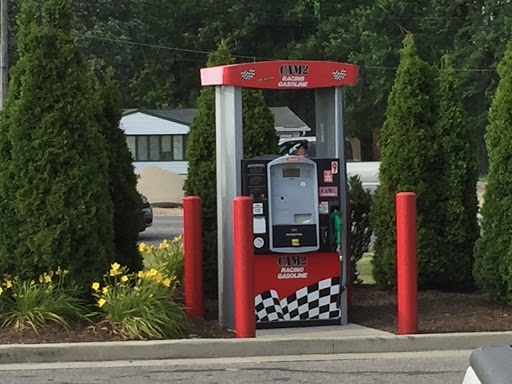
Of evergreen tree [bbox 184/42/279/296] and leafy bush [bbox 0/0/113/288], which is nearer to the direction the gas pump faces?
the leafy bush

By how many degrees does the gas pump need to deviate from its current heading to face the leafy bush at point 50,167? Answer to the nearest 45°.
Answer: approximately 90° to its right

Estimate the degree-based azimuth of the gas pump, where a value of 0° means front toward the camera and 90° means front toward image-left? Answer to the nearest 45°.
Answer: approximately 0°

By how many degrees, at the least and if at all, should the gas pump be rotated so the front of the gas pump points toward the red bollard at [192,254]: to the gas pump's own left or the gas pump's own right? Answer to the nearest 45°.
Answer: approximately 90° to the gas pump's own right

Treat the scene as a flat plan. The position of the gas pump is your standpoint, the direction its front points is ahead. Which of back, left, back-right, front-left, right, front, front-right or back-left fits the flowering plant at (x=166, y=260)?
back-right

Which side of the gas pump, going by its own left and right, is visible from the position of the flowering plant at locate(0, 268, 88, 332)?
right

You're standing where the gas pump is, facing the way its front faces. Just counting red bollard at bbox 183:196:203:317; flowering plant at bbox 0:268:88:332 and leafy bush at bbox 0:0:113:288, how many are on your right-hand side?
3

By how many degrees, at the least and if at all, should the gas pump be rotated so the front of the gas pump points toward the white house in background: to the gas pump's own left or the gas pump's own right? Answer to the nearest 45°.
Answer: approximately 180°

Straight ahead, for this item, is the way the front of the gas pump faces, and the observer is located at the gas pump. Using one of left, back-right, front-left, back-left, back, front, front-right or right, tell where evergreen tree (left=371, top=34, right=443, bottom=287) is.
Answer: back-left

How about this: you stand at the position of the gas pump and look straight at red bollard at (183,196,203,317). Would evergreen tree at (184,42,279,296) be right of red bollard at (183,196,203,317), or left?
right

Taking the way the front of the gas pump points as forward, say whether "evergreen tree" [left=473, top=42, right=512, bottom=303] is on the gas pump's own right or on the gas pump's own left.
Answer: on the gas pump's own left

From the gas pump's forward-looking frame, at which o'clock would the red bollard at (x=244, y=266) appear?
The red bollard is roughly at 1 o'clock from the gas pump.

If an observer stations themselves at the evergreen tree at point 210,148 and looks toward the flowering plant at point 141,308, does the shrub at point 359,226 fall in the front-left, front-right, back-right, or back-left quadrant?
back-left
